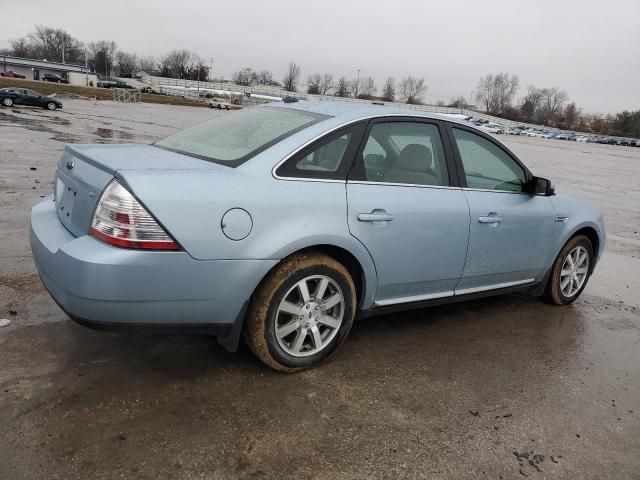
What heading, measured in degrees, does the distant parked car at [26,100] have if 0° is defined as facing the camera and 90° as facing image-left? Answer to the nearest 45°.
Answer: approximately 270°

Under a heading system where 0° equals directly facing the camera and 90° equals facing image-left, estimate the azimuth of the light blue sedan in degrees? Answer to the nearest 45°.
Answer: approximately 225°

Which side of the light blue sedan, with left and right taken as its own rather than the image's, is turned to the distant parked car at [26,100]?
left

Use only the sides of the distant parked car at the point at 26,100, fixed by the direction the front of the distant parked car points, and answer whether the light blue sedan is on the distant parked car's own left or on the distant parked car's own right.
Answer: on the distant parked car's own right
